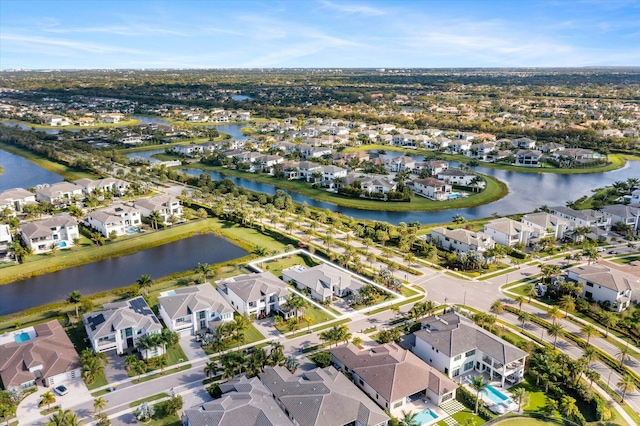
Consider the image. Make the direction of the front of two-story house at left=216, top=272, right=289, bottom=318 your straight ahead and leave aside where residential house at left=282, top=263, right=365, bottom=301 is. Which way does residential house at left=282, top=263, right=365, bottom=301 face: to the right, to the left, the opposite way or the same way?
the same way

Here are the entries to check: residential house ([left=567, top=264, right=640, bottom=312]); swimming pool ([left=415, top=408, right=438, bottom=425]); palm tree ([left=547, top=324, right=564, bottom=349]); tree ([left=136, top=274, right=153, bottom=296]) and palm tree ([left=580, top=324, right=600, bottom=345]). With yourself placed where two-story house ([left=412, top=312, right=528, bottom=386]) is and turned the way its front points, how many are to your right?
3

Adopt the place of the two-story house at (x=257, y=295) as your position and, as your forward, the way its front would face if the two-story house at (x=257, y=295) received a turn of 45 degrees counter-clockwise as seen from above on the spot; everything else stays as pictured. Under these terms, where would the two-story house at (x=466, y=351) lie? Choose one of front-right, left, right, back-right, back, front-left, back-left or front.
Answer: front-right

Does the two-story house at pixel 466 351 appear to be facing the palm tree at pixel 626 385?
no

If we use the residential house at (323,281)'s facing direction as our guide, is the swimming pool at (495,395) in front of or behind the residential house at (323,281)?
in front

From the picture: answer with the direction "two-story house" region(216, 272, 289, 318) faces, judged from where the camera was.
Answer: facing the viewer and to the right of the viewer

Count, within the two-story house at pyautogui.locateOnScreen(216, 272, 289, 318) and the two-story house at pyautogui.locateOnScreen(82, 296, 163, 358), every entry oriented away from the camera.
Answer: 0

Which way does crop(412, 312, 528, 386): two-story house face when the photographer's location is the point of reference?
facing away from the viewer and to the left of the viewer

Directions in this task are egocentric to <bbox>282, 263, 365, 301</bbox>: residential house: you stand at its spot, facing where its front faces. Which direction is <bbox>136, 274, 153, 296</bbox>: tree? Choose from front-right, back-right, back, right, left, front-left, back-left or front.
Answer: back-right

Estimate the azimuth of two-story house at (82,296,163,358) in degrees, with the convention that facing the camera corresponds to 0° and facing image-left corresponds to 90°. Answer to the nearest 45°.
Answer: approximately 315°

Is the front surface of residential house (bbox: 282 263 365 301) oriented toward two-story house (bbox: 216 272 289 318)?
no

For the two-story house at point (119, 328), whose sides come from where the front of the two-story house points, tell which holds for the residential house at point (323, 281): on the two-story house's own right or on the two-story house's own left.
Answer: on the two-story house's own left

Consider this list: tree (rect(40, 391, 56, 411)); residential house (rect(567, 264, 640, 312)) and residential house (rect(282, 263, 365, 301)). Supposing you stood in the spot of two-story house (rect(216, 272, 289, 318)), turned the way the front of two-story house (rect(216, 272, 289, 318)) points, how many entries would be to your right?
1

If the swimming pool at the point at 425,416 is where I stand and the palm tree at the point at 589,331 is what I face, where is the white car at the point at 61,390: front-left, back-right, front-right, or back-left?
back-left

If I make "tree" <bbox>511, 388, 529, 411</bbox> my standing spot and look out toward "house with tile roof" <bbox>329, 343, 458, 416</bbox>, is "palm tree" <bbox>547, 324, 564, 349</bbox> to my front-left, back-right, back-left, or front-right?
back-right

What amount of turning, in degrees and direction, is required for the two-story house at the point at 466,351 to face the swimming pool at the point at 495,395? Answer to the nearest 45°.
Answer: approximately 180°

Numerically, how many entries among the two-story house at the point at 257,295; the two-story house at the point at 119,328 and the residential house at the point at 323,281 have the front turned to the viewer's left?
0

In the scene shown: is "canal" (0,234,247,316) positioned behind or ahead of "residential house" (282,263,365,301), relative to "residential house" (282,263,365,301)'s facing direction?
behind

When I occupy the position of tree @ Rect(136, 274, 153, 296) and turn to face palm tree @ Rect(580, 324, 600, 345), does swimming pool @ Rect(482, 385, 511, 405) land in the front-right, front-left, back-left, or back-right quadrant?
front-right

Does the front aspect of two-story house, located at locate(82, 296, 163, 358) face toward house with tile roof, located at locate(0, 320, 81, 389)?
no
